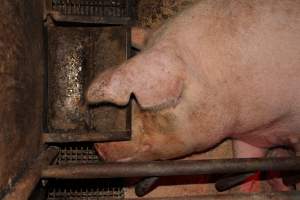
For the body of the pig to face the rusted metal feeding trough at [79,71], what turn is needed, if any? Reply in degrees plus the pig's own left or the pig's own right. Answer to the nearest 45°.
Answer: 0° — it already faces it

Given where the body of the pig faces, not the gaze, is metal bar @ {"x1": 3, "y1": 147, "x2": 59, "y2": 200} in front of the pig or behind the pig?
in front

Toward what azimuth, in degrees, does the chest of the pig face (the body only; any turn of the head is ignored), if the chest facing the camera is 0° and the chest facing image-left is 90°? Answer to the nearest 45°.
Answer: approximately 90°

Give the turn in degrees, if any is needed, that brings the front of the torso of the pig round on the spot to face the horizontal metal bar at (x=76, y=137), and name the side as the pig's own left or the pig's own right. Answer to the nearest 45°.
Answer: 0° — it already faces it
